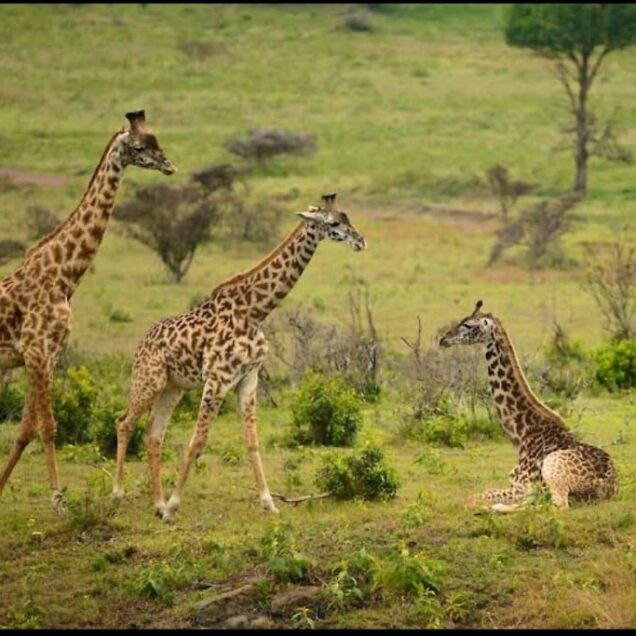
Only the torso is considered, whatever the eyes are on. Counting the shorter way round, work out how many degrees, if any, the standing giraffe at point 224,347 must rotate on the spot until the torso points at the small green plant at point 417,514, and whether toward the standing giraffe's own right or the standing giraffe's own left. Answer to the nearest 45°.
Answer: approximately 45° to the standing giraffe's own right

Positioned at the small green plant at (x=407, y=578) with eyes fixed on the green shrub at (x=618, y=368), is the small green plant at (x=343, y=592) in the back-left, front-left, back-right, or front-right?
back-left

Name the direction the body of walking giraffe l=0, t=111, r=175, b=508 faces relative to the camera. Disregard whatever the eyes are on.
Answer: to the viewer's right

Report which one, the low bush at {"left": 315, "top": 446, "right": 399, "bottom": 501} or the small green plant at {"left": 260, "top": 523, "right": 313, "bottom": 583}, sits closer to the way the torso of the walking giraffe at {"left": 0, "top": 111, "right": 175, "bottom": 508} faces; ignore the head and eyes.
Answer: the low bush

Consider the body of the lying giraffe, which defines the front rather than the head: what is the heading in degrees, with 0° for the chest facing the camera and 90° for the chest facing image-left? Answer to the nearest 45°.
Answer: approximately 90°

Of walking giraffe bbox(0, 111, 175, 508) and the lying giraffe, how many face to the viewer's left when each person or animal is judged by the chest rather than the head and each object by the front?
1

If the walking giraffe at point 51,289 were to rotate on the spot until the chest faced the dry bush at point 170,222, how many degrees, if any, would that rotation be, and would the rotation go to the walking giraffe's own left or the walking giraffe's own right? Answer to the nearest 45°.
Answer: approximately 90° to the walking giraffe's own left

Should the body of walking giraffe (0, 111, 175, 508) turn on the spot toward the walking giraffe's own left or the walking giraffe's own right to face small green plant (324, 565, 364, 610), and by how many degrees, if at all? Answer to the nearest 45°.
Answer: approximately 45° to the walking giraffe's own right

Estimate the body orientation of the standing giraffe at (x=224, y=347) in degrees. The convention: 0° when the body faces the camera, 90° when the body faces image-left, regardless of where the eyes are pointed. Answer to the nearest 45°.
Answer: approximately 270°

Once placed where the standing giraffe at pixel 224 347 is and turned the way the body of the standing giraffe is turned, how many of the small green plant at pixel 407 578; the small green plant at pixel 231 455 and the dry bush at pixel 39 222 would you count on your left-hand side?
2

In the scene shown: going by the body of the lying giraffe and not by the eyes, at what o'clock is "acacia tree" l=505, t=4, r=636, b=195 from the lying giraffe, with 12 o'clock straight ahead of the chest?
The acacia tree is roughly at 3 o'clock from the lying giraffe.
